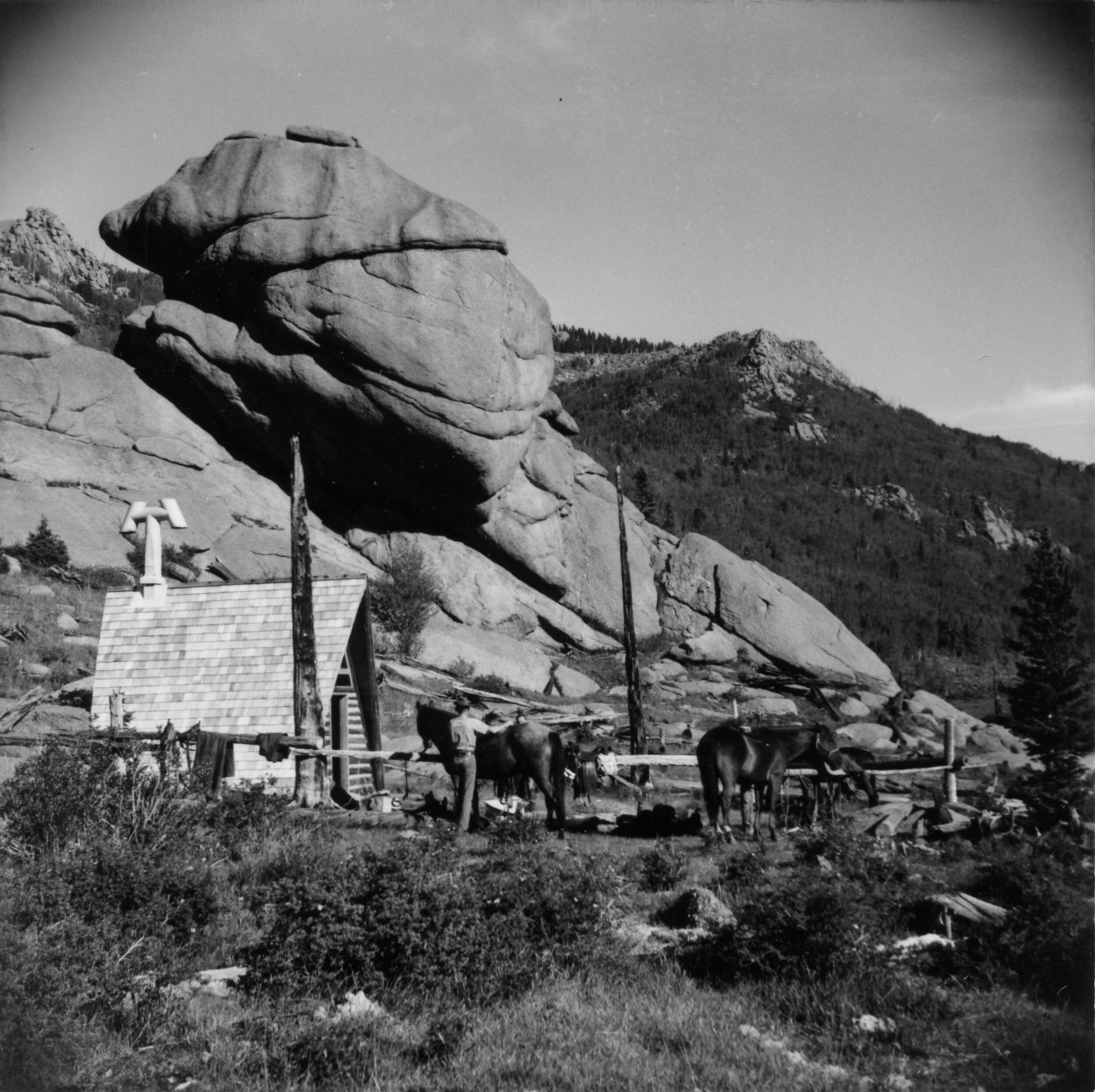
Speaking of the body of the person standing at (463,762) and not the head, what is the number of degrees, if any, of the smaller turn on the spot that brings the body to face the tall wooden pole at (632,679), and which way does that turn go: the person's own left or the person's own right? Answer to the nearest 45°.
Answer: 0° — they already face it

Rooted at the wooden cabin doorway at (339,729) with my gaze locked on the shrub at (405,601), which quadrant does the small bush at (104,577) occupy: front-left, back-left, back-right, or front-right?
front-left

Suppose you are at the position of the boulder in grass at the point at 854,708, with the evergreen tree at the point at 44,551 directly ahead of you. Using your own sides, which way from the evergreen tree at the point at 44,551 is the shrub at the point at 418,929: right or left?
left

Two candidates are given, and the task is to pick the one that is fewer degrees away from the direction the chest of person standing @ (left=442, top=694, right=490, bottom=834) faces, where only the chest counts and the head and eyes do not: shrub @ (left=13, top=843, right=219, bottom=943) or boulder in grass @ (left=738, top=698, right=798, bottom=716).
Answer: the boulder in grass
